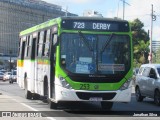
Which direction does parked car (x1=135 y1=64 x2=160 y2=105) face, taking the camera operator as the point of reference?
facing the viewer and to the right of the viewer

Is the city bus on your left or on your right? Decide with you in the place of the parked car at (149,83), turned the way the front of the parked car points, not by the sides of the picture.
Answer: on your right
